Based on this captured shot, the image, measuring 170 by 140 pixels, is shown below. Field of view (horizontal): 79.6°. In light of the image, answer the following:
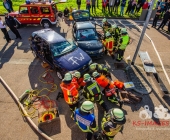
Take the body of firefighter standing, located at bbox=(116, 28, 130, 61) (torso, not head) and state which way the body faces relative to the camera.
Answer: to the viewer's left

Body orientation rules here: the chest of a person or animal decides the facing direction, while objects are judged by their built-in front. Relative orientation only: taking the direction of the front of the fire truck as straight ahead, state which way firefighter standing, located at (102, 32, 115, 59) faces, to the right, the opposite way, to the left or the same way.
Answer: to the right

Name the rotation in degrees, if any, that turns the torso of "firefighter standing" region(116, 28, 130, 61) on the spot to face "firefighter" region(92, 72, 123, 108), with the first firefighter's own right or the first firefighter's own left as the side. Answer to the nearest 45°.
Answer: approximately 90° to the first firefighter's own left

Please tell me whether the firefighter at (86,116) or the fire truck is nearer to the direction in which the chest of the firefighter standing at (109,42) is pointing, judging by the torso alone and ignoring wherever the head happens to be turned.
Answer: the fire truck

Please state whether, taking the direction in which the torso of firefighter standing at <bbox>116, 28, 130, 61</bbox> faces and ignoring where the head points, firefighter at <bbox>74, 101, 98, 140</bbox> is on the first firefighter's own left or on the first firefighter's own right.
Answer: on the first firefighter's own left
